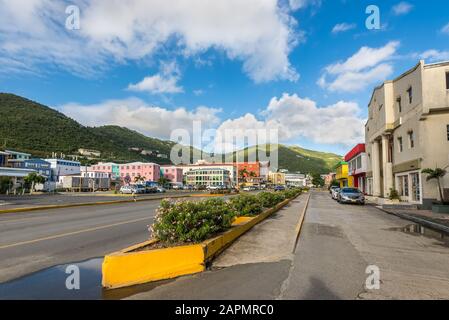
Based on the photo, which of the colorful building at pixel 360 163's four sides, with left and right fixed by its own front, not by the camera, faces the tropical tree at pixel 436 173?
left

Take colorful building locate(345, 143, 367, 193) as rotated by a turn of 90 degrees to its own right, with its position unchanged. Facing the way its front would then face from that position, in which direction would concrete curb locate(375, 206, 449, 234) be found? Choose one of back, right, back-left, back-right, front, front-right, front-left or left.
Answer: back

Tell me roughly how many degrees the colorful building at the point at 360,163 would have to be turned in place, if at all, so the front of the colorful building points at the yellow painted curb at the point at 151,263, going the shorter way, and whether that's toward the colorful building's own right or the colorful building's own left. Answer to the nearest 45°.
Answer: approximately 90° to the colorful building's own left

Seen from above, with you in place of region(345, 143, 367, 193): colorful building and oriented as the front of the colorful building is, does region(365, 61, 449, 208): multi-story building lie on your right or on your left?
on your left

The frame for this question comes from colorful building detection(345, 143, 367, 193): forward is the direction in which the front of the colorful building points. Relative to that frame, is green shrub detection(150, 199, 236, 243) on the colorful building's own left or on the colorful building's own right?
on the colorful building's own left

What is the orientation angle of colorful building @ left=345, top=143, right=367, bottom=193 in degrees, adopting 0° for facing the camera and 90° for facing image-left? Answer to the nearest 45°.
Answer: approximately 90°

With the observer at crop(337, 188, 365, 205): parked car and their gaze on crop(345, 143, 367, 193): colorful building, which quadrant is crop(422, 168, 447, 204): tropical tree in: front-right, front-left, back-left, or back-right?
back-right
